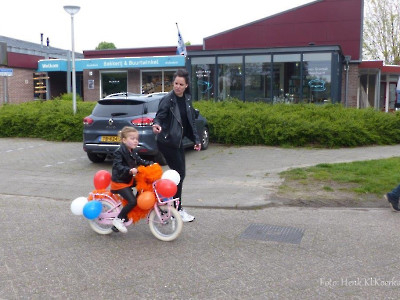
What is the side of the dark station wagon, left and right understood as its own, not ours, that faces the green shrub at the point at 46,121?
left

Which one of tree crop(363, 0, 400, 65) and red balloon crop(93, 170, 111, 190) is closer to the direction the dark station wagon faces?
the tree

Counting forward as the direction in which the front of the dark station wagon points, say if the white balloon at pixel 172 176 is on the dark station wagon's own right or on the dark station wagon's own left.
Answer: on the dark station wagon's own right

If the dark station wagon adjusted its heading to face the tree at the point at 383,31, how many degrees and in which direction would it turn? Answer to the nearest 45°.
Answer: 0° — it already faces it

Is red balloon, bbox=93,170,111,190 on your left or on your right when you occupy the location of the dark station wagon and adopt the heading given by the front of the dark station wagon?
on your right

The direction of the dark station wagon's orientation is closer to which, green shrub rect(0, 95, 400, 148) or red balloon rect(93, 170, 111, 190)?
the green shrub

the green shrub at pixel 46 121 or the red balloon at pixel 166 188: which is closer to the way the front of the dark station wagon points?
the green shrub

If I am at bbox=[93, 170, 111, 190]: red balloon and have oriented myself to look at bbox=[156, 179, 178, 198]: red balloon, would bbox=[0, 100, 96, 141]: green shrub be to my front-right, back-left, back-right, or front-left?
back-left

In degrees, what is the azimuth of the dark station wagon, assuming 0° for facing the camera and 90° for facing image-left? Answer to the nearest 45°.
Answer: approximately 225°

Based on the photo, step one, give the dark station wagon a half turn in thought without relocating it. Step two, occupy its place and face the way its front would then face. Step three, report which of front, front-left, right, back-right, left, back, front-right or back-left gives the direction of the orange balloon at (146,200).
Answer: front-left
